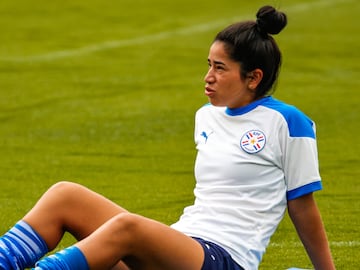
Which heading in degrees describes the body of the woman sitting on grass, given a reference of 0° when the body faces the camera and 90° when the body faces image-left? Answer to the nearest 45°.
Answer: approximately 45°

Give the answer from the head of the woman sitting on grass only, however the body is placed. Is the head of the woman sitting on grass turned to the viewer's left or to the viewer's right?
to the viewer's left
